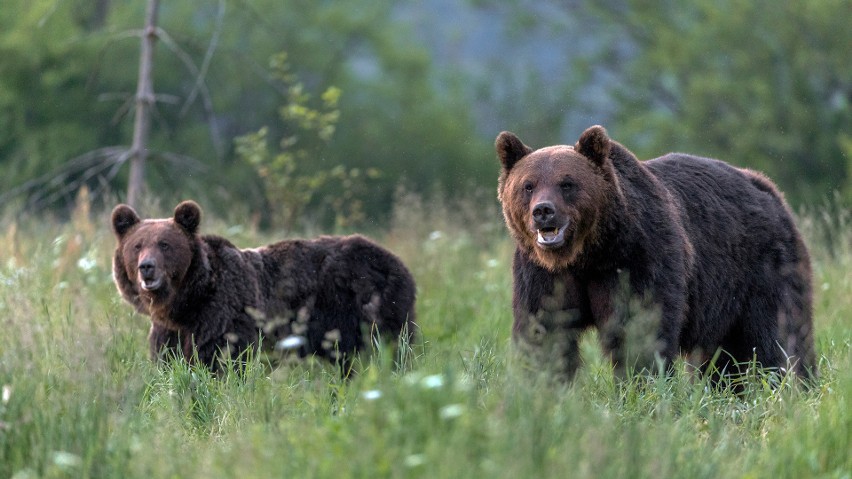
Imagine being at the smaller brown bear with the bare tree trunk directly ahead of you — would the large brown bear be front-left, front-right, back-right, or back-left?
back-right

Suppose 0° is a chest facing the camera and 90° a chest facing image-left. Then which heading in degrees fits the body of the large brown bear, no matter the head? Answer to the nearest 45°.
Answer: approximately 45°

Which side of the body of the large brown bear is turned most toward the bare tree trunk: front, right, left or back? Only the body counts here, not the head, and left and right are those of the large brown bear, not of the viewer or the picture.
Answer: right
